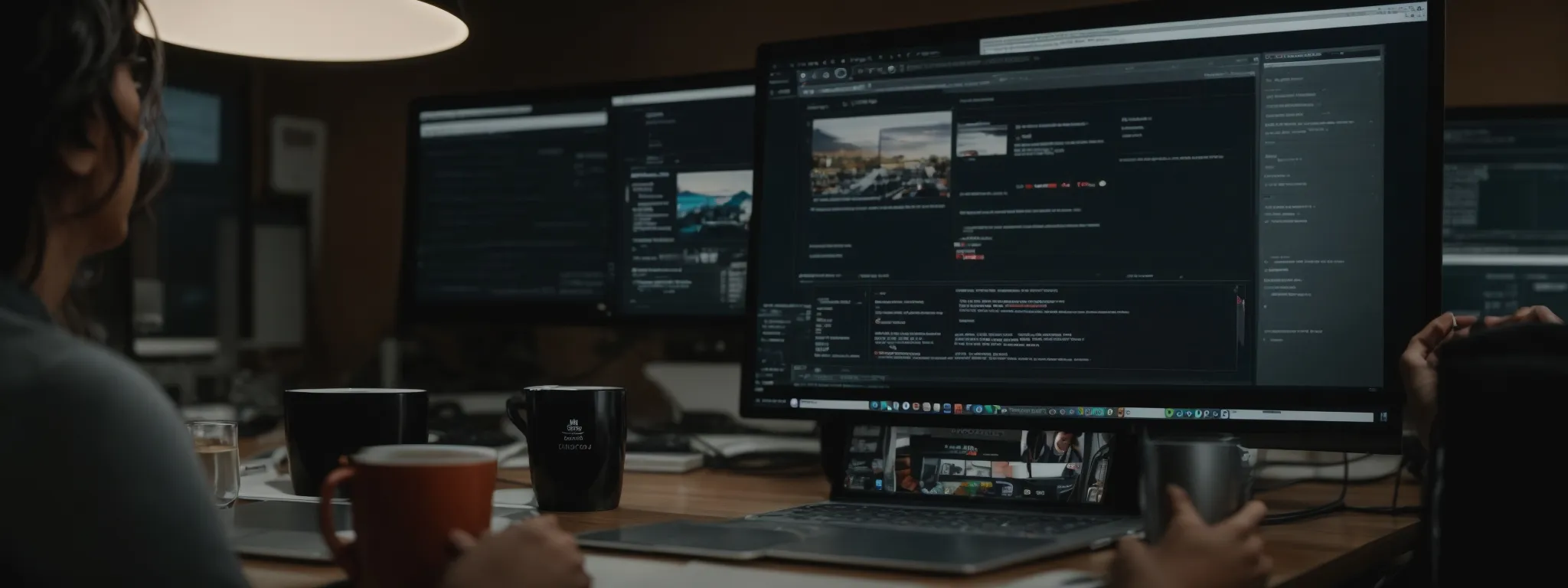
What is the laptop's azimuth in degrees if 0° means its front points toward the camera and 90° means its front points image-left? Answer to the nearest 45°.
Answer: approximately 45°

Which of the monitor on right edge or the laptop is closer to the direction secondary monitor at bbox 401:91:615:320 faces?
the laptop

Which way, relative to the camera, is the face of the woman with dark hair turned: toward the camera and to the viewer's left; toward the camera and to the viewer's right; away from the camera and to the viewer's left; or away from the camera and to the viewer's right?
away from the camera and to the viewer's right

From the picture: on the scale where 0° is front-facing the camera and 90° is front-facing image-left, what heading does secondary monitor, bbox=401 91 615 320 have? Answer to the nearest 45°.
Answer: approximately 45°

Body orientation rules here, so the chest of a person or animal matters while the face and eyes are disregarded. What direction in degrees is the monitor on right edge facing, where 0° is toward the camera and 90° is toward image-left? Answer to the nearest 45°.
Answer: approximately 0°

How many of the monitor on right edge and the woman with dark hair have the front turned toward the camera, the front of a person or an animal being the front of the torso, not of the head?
1

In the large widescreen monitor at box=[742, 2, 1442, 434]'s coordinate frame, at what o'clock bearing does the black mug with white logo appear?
The black mug with white logo is roughly at 1 o'clock from the large widescreen monitor.

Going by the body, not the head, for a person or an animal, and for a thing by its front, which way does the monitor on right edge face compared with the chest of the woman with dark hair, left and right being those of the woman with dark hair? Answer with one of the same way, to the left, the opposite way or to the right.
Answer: the opposite way

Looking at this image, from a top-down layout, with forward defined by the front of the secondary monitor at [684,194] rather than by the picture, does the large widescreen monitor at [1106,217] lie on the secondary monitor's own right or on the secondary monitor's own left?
on the secondary monitor's own left
